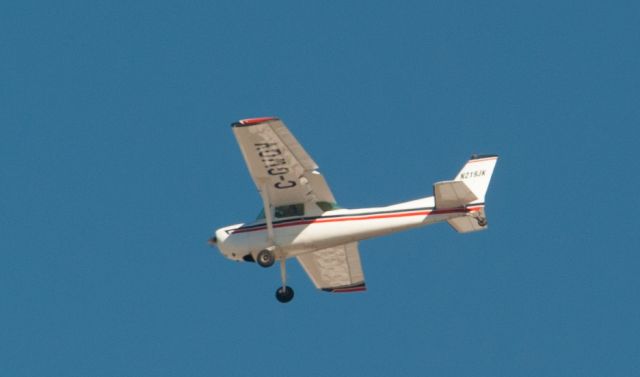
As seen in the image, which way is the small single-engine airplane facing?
to the viewer's left
